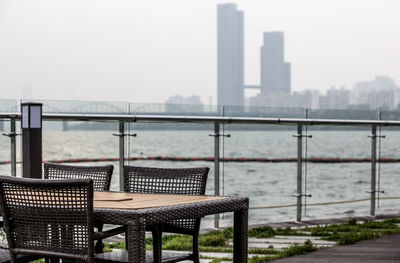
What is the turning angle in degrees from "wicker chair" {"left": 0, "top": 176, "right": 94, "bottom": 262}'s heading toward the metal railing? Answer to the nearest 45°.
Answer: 0° — it already faces it

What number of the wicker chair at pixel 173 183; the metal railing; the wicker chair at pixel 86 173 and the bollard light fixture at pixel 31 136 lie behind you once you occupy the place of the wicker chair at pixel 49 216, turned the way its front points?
0

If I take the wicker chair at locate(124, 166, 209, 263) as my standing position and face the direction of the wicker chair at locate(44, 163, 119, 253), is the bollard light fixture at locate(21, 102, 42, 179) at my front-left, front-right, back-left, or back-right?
front-right

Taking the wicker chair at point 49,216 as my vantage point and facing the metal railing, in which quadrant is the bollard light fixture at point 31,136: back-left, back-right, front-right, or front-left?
front-left

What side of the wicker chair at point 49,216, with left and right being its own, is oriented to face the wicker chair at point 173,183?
front

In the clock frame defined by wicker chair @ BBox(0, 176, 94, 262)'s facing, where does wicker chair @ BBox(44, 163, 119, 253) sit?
wicker chair @ BBox(44, 163, 119, 253) is roughly at 11 o'clock from wicker chair @ BBox(0, 176, 94, 262).

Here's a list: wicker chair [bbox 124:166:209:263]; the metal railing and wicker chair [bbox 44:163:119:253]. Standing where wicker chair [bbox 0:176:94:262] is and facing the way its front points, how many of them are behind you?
0

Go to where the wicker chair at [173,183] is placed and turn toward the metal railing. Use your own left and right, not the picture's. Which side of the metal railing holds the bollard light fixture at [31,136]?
left

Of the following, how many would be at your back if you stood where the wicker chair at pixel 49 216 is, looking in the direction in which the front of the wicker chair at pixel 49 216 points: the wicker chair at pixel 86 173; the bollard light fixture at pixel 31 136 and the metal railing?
0

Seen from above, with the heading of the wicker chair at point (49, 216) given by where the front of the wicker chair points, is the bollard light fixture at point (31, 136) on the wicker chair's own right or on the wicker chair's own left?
on the wicker chair's own left

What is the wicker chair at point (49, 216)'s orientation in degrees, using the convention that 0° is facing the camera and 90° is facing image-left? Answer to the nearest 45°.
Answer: approximately 225°
